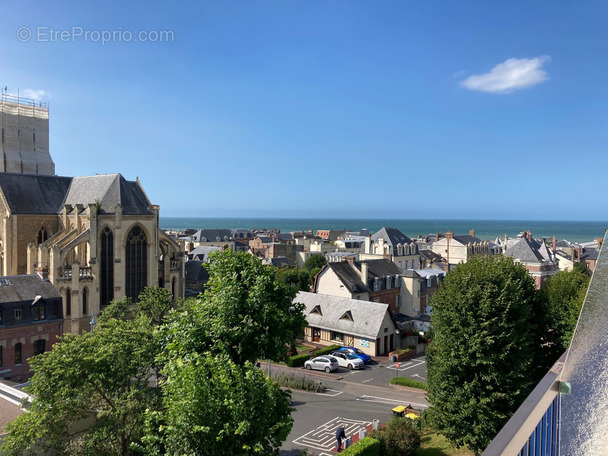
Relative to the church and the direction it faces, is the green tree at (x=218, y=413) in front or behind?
behind

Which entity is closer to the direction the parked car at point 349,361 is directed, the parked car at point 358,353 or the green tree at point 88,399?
the green tree

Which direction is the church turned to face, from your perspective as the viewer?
facing away from the viewer and to the left of the viewer

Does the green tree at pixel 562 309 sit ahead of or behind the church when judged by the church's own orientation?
behind

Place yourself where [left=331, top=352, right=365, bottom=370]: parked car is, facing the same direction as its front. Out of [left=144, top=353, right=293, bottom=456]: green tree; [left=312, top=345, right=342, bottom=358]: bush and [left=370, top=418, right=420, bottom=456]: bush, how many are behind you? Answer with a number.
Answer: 1
